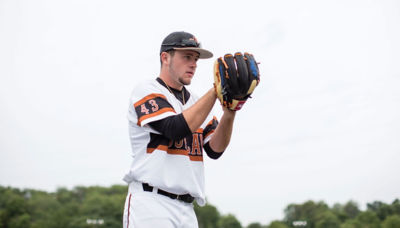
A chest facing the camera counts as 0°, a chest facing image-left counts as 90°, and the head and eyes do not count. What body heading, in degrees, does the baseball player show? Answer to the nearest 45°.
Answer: approximately 315°

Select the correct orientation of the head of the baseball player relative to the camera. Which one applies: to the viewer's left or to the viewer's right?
to the viewer's right
